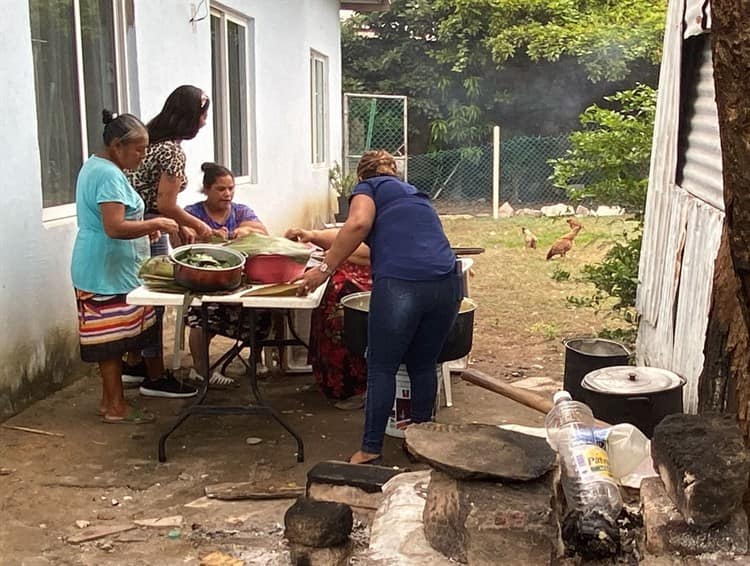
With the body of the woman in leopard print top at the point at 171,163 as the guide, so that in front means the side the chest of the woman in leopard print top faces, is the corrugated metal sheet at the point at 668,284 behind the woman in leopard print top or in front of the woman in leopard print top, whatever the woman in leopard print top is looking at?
in front

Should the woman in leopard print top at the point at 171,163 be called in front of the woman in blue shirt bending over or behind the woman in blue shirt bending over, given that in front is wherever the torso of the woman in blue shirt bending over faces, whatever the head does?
in front

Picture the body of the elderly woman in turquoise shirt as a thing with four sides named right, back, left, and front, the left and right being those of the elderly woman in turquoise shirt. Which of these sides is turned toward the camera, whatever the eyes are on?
right

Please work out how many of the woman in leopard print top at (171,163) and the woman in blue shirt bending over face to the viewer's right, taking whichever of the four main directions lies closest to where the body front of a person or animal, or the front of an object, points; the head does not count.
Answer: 1

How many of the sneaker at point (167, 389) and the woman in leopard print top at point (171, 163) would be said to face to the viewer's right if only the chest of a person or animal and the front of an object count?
2

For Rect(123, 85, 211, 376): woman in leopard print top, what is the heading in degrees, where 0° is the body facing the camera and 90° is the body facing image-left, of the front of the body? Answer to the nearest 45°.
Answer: approximately 270°

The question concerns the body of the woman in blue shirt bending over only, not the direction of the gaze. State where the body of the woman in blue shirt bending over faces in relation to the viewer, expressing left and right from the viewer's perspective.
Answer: facing away from the viewer and to the left of the viewer

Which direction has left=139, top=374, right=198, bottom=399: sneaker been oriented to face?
to the viewer's right

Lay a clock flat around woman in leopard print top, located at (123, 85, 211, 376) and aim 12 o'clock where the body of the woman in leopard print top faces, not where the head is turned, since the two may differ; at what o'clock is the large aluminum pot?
The large aluminum pot is roughly at 1 o'clock from the woman in leopard print top.

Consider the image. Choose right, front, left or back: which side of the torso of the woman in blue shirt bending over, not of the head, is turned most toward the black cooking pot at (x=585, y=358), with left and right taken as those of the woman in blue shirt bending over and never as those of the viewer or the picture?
right

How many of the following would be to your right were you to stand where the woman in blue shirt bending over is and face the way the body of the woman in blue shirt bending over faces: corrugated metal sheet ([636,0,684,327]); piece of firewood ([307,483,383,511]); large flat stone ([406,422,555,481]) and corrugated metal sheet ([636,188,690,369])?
2
